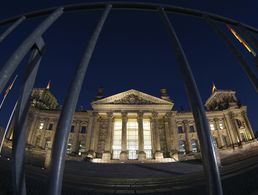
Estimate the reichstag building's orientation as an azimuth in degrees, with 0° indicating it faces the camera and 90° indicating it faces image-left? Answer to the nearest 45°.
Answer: approximately 0°
